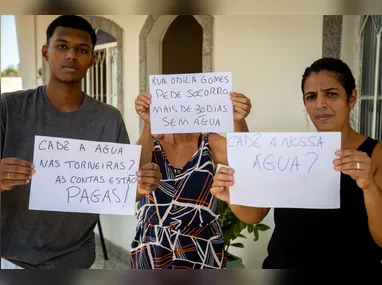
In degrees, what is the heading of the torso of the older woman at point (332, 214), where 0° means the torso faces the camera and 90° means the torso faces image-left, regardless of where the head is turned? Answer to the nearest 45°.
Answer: approximately 45°

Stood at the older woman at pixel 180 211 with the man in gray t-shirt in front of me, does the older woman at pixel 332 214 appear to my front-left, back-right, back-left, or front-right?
back-left

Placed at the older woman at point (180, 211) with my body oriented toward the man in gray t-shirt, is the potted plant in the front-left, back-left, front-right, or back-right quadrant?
back-right

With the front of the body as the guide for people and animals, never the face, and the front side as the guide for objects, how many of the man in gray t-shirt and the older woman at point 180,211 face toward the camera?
2

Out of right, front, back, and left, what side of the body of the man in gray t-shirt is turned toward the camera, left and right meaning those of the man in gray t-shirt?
front

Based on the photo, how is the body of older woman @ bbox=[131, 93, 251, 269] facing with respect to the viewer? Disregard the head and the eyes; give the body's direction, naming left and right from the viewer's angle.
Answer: facing the viewer

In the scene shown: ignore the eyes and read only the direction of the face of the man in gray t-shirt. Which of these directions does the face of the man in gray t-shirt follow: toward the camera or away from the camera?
toward the camera
